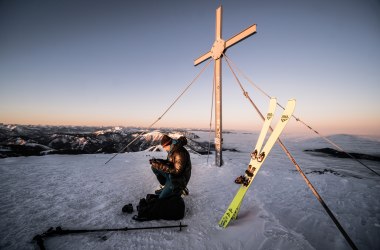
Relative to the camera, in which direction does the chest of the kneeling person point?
to the viewer's left

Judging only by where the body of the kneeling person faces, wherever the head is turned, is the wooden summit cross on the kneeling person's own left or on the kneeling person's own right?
on the kneeling person's own right
